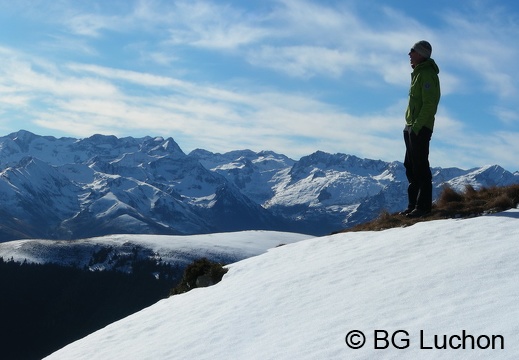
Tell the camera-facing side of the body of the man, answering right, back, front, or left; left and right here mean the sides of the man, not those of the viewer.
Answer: left

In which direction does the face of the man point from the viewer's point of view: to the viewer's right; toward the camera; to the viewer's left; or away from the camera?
to the viewer's left
